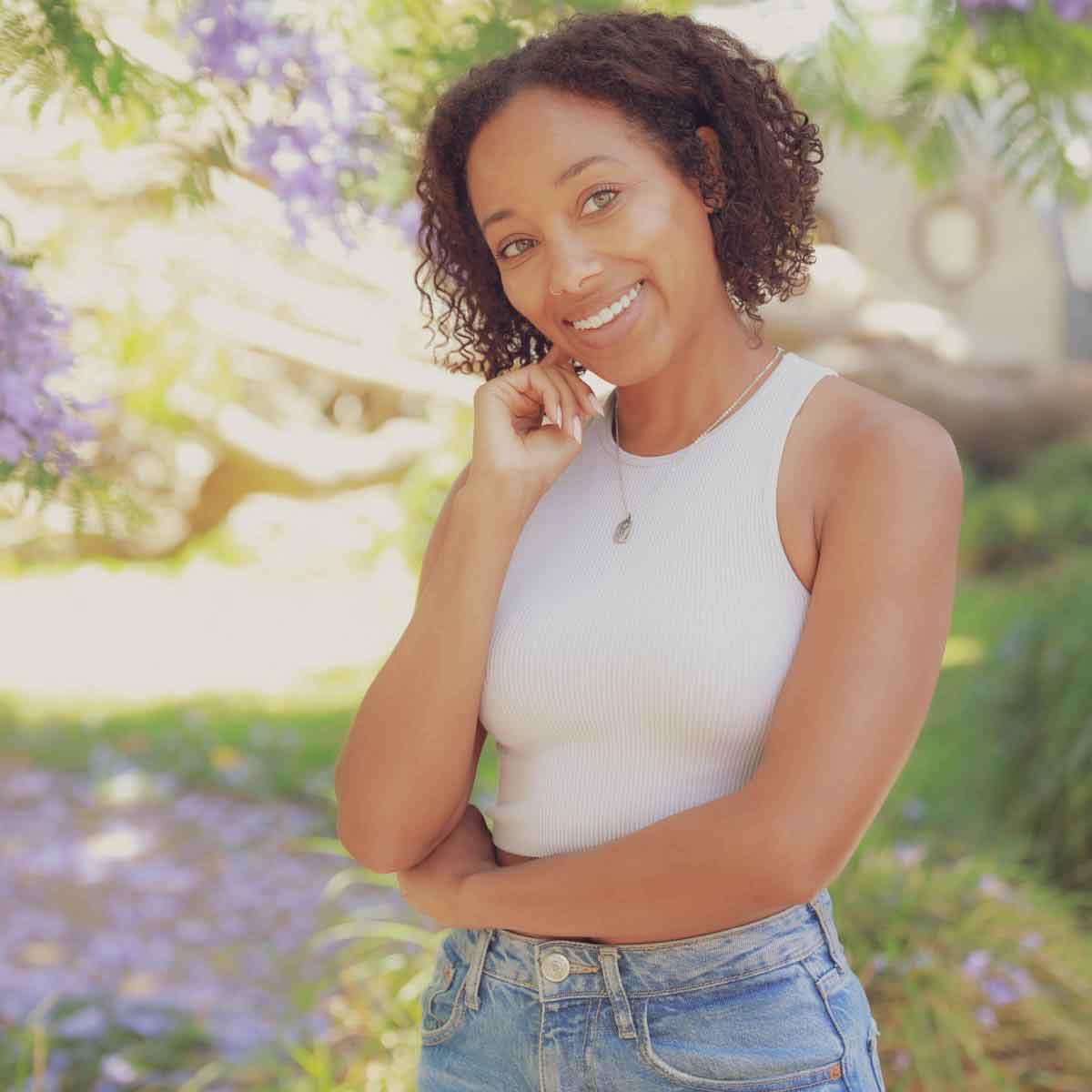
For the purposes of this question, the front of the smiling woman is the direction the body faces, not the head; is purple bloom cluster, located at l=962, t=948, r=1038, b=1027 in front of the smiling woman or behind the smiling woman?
behind

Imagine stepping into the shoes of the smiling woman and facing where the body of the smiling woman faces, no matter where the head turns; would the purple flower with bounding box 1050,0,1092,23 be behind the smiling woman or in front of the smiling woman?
behind

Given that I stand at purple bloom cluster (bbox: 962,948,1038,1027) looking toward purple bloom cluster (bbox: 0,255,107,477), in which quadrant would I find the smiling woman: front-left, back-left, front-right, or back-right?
front-left

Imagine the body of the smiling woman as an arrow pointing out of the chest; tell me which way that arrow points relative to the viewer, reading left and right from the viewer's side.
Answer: facing the viewer and to the left of the viewer

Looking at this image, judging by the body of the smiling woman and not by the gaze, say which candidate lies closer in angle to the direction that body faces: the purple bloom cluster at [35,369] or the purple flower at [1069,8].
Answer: the purple bloom cluster

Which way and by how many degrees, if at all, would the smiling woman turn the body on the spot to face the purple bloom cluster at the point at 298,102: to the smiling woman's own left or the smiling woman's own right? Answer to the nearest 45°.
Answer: approximately 90° to the smiling woman's own right
